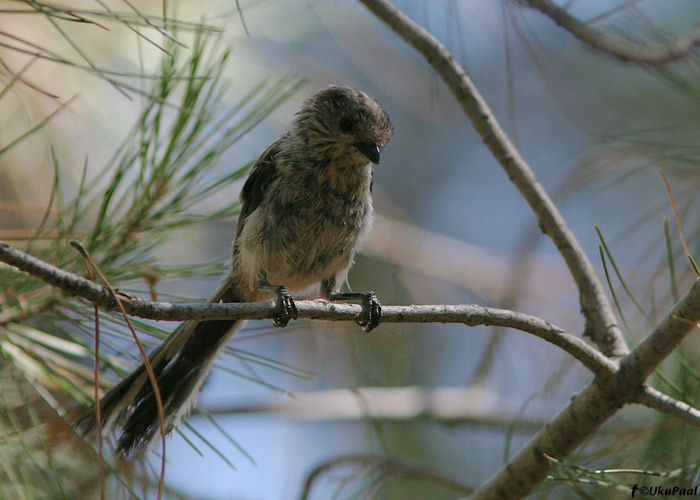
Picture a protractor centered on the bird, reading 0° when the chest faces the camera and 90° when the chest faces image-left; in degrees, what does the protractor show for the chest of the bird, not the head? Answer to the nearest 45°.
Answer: approximately 315°
